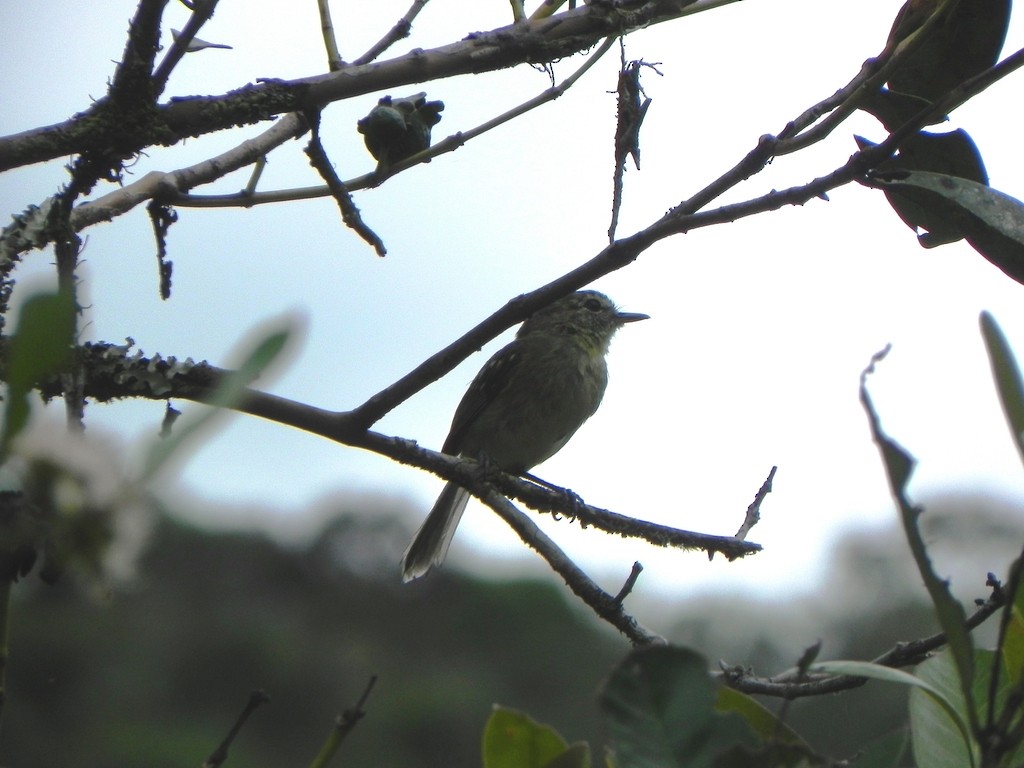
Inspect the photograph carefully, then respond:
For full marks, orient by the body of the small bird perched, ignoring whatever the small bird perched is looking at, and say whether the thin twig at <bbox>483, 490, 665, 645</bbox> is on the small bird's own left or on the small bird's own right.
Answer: on the small bird's own right

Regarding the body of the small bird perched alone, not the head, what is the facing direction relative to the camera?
to the viewer's right

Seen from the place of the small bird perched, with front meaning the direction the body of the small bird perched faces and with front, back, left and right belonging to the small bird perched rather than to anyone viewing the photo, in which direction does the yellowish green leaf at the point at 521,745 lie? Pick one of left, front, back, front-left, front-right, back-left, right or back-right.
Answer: right
